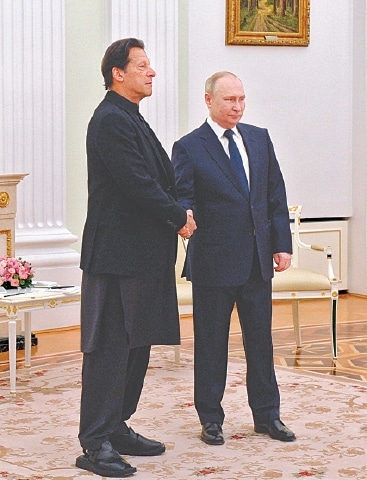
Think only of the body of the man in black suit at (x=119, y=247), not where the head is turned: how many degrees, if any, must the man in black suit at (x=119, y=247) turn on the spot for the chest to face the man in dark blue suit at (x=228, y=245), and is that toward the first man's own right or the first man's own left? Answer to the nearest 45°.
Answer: approximately 45° to the first man's own left

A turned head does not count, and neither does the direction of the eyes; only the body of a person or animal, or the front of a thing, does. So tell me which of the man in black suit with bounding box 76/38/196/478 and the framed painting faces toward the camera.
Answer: the framed painting

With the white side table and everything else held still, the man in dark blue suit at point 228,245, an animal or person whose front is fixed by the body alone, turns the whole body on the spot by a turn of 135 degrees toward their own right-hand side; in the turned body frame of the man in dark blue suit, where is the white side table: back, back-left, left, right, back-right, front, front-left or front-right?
front-right

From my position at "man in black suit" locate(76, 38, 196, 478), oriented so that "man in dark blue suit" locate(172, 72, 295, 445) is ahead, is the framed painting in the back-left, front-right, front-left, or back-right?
front-left

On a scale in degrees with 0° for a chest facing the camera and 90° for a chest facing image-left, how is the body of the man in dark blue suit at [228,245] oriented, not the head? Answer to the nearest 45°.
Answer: approximately 315°

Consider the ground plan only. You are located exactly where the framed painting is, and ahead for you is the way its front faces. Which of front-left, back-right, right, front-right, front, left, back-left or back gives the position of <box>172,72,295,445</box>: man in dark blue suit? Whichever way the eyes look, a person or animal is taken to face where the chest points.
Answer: front

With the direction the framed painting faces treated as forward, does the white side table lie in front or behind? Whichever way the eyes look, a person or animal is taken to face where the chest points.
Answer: in front

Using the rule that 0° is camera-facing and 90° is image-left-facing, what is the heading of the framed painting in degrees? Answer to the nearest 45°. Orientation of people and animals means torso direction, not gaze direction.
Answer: approximately 0°

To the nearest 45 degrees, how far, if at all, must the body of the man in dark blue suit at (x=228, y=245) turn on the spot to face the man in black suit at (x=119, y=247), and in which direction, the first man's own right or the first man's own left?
approximately 90° to the first man's own right

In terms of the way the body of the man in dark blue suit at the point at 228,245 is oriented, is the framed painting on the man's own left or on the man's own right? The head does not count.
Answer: on the man's own left

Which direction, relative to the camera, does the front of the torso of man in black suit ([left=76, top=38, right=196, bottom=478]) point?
to the viewer's right

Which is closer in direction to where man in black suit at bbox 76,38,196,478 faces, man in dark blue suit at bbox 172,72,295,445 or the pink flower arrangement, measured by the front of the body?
the man in dark blue suit

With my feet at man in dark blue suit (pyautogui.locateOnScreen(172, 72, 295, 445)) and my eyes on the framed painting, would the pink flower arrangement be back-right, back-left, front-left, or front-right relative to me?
front-left

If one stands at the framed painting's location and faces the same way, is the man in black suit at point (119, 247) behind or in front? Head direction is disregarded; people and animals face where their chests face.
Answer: in front

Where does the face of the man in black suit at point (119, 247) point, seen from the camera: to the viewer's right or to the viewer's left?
to the viewer's right
